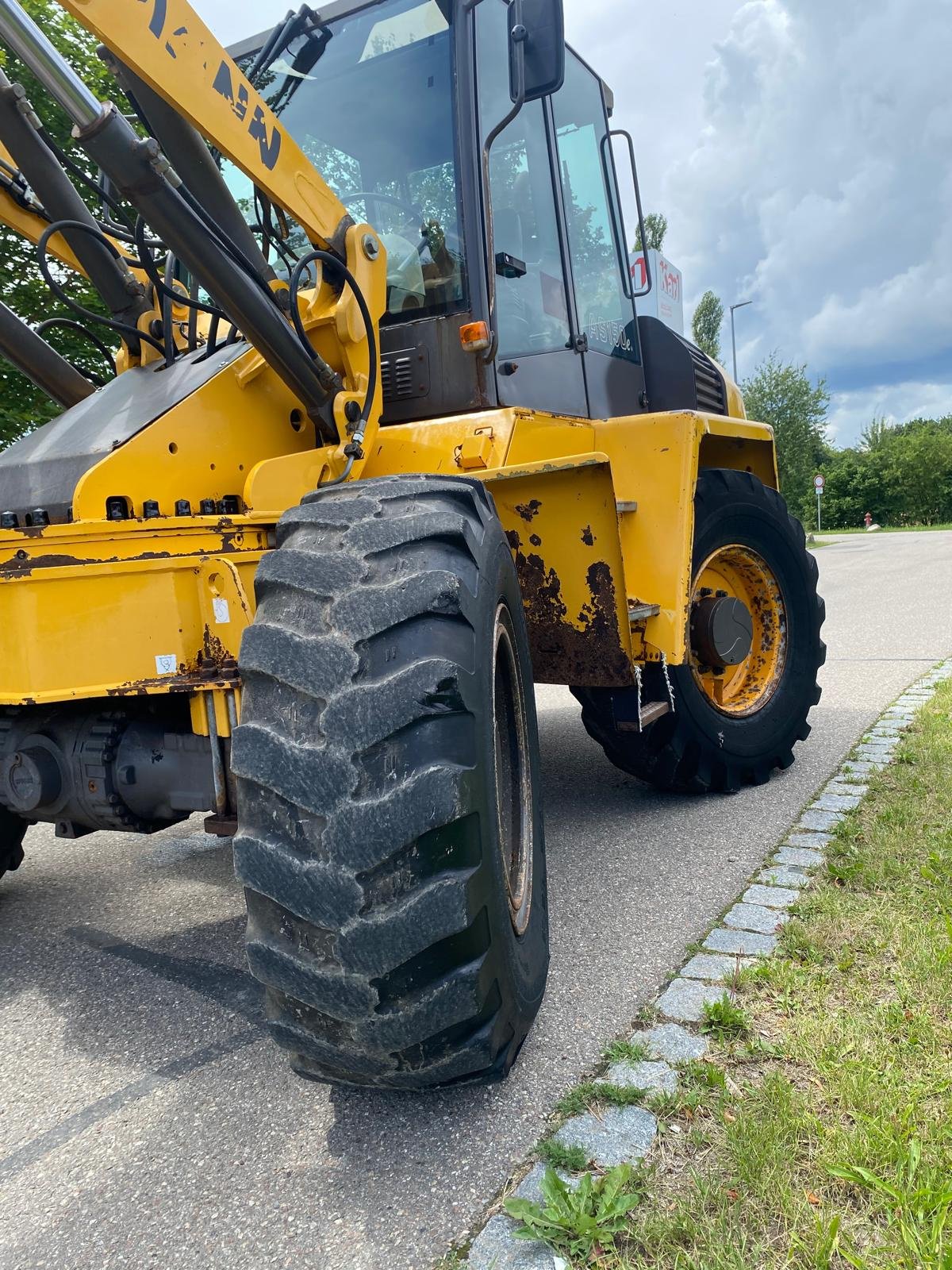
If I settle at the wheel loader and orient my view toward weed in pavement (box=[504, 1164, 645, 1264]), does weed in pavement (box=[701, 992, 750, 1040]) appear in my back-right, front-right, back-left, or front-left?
front-left

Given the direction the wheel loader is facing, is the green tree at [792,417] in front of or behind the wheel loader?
behind

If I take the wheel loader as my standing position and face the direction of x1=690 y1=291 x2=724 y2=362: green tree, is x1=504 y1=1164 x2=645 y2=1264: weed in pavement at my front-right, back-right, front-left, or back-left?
back-right

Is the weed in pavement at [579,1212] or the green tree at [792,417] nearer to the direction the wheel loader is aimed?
the weed in pavement

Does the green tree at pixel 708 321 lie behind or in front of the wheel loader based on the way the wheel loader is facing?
behind

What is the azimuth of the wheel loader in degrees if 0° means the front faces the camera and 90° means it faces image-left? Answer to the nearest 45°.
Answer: approximately 45°

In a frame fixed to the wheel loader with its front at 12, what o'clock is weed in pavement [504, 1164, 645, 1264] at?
The weed in pavement is roughly at 10 o'clock from the wheel loader.
